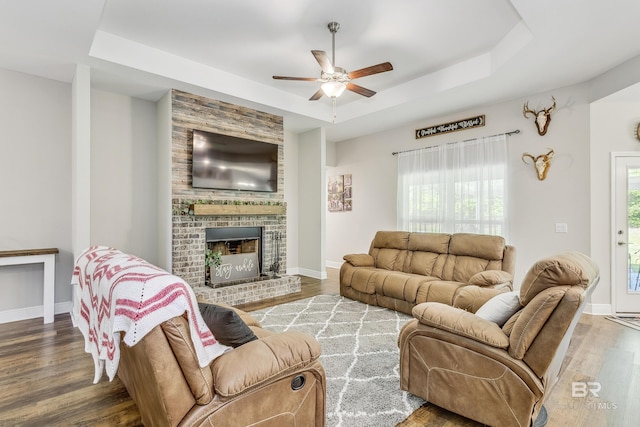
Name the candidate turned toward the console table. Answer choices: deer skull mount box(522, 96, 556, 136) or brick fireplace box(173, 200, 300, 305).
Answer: the deer skull mount

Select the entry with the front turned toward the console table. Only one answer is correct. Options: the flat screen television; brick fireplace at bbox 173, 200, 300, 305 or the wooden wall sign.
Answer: the wooden wall sign

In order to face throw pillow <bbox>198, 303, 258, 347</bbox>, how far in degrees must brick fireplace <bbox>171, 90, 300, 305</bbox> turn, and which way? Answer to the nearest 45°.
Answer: approximately 45° to its right

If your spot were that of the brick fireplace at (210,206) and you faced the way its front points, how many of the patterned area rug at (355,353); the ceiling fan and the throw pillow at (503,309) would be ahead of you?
3

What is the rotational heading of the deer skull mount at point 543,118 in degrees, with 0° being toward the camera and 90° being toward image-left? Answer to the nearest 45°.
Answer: approximately 45°

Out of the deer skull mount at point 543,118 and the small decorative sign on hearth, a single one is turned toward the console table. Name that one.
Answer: the deer skull mount

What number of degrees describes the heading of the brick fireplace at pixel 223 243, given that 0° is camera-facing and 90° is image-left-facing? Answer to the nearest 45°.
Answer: approximately 315°

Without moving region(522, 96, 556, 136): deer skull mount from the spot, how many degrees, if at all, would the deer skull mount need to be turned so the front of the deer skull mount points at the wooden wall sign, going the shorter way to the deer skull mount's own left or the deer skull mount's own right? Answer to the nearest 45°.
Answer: approximately 45° to the deer skull mount's own right

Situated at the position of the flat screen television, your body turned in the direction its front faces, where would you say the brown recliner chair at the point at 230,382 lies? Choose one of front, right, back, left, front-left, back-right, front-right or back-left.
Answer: front-right
